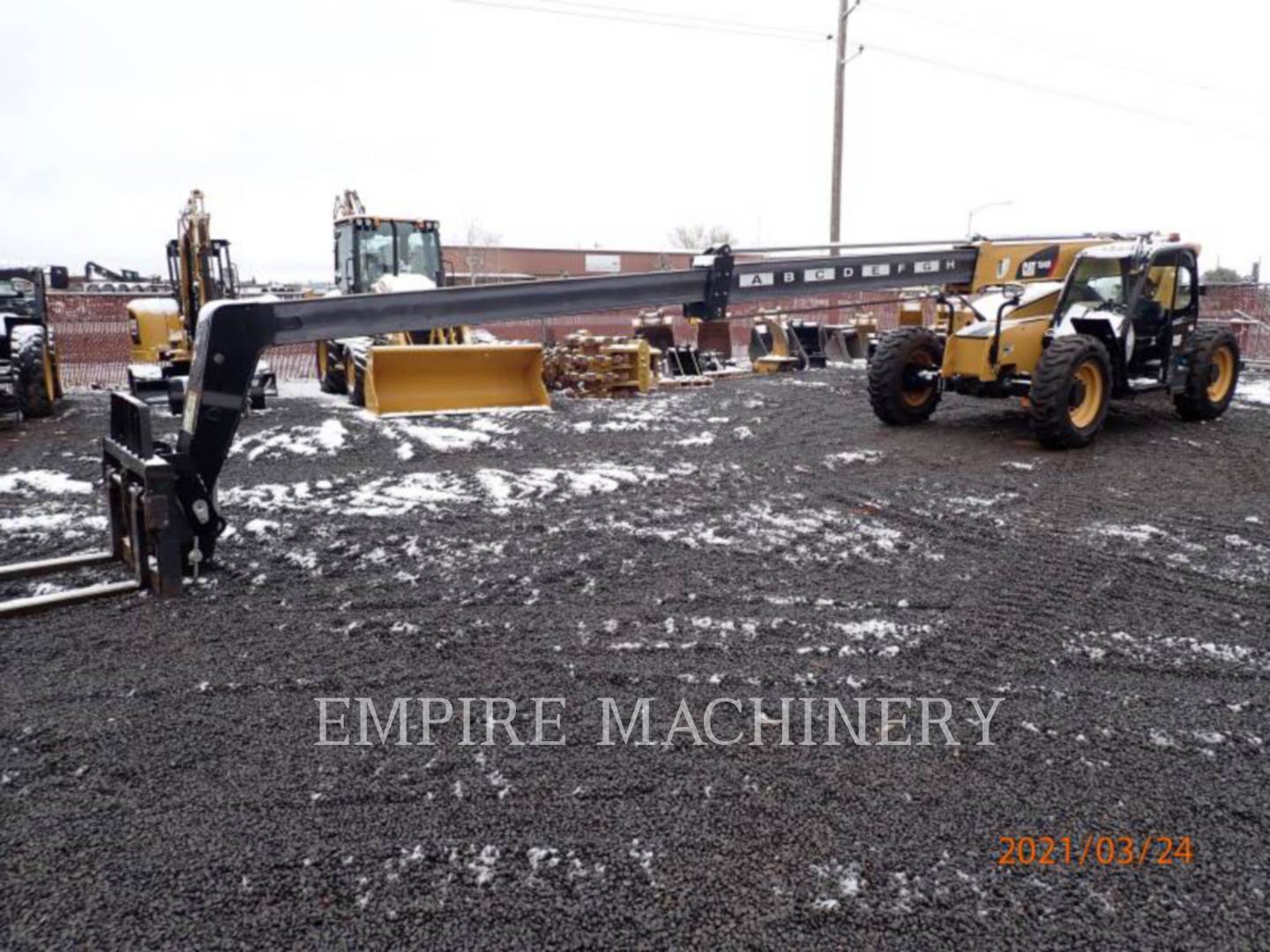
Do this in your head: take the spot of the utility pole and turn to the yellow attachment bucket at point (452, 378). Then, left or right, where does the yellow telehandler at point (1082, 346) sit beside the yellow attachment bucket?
left

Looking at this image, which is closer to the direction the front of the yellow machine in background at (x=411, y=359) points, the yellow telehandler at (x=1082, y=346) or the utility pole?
the yellow telehandler

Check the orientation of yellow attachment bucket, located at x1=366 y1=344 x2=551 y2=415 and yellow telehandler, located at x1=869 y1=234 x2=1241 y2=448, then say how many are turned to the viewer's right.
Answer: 0

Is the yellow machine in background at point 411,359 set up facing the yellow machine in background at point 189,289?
no

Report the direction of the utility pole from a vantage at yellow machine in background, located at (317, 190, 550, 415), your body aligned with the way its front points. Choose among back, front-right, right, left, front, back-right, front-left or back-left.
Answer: left

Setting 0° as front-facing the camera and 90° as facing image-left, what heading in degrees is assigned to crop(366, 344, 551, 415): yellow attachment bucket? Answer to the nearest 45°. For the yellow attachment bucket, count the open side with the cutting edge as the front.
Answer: approximately 0°

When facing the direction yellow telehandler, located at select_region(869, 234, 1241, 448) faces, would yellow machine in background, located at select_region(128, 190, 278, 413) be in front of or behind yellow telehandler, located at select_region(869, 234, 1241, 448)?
in front

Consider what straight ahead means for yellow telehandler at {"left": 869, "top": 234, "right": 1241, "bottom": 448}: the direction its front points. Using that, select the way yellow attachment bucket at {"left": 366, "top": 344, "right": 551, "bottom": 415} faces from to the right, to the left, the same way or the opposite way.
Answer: to the left

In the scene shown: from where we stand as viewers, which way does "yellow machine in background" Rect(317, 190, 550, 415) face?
facing the viewer and to the right of the viewer

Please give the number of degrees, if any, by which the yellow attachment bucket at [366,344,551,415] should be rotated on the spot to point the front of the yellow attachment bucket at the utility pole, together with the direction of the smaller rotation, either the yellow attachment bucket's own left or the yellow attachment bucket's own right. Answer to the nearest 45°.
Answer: approximately 135° to the yellow attachment bucket's own left

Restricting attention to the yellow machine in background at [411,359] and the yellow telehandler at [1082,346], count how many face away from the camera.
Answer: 0

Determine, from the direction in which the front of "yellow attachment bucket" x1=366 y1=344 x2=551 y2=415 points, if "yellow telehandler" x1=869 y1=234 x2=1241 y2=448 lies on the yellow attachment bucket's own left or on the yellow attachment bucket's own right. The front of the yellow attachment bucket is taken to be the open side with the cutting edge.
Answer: on the yellow attachment bucket's own left

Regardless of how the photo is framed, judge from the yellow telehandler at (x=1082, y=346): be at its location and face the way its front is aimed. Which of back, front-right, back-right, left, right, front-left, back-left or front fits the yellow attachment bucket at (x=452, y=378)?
front-right

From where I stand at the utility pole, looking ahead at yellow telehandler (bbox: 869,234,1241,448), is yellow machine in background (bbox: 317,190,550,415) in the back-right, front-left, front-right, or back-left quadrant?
front-right

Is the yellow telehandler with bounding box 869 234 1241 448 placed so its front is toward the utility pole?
no
